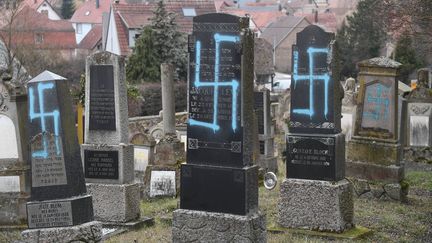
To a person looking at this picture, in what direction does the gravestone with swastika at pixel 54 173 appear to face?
facing the viewer and to the left of the viewer

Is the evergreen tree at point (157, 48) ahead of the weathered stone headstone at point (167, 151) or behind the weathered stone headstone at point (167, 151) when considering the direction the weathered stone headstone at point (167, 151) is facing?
behind

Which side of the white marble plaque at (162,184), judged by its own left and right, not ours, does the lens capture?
front

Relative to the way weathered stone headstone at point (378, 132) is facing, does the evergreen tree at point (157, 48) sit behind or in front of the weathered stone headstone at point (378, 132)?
behind

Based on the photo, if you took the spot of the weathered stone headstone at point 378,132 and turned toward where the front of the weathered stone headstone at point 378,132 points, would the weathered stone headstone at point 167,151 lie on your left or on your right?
on your right

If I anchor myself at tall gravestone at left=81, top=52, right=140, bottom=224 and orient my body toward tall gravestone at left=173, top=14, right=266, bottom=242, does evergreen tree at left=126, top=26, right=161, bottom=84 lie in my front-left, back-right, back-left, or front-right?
back-left

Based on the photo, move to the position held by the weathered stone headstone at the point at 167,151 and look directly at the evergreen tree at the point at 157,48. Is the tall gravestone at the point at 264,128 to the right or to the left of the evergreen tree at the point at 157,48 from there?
right

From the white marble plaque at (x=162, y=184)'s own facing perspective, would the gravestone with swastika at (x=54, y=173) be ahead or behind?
ahead

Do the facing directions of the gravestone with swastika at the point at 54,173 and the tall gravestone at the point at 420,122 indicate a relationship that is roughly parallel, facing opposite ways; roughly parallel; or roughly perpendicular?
roughly parallel

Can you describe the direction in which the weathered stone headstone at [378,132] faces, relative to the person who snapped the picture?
facing the viewer

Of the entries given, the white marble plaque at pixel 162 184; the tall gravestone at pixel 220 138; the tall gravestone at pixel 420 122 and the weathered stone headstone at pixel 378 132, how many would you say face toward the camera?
4

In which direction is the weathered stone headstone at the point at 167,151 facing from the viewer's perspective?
toward the camera

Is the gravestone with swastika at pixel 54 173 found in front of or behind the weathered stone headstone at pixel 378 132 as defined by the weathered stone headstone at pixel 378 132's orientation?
in front

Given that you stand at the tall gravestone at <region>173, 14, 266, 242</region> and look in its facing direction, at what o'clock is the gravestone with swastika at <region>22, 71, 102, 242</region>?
The gravestone with swastika is roughly at 3 o'clock from the tall gravestone.
